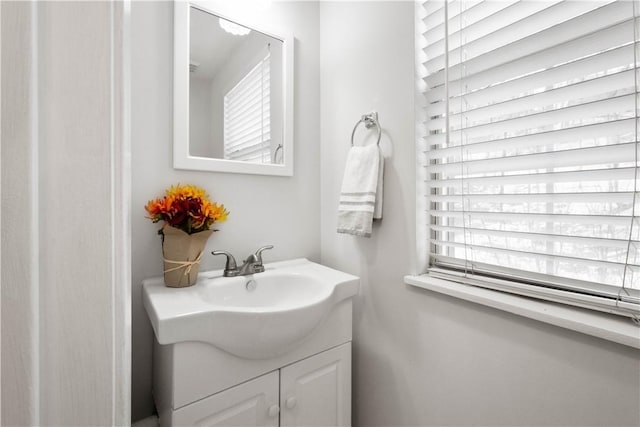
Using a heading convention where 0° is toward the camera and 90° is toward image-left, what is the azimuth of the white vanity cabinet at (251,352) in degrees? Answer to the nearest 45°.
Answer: approximately 315°

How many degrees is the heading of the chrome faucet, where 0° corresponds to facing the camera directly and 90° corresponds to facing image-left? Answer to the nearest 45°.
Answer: approximately 315°

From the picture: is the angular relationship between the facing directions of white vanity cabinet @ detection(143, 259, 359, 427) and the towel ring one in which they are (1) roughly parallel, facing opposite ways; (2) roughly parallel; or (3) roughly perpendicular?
roughly perpendicular

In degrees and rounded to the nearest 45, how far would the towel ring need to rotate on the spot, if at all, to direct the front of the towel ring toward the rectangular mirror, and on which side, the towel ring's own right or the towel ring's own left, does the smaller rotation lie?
approximately 45° to the towel ring's own right

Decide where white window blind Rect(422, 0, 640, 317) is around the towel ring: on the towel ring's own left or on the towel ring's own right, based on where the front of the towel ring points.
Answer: on the towel ring's own left
